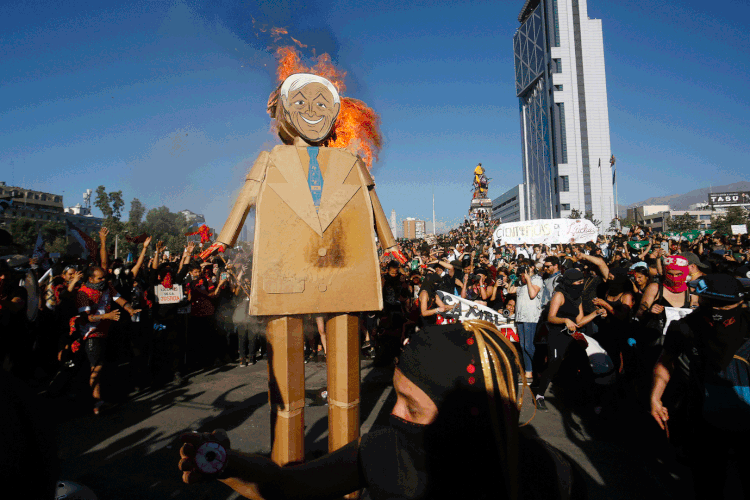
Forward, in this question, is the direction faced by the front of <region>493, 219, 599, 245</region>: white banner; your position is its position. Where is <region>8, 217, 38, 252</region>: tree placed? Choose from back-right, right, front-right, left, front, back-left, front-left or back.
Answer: right

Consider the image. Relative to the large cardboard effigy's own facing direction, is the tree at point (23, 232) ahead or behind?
behind

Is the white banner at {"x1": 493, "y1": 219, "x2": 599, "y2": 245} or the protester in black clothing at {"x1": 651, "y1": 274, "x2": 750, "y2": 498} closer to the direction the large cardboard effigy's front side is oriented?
the protester in black clothing

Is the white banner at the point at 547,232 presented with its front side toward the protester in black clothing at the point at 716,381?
yes

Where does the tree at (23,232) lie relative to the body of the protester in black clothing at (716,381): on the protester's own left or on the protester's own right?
on the protester's own right

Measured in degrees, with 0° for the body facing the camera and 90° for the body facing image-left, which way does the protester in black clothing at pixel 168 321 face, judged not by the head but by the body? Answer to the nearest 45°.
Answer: approximately 0°

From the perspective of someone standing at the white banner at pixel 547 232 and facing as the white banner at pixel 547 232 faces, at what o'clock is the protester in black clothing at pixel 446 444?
The protester in black clothing is roughly at 12 o'clock from the white banner.

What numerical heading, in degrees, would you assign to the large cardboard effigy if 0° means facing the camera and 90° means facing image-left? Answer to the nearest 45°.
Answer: approximately 0°

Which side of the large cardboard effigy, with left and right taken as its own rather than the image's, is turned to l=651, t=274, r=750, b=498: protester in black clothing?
left
